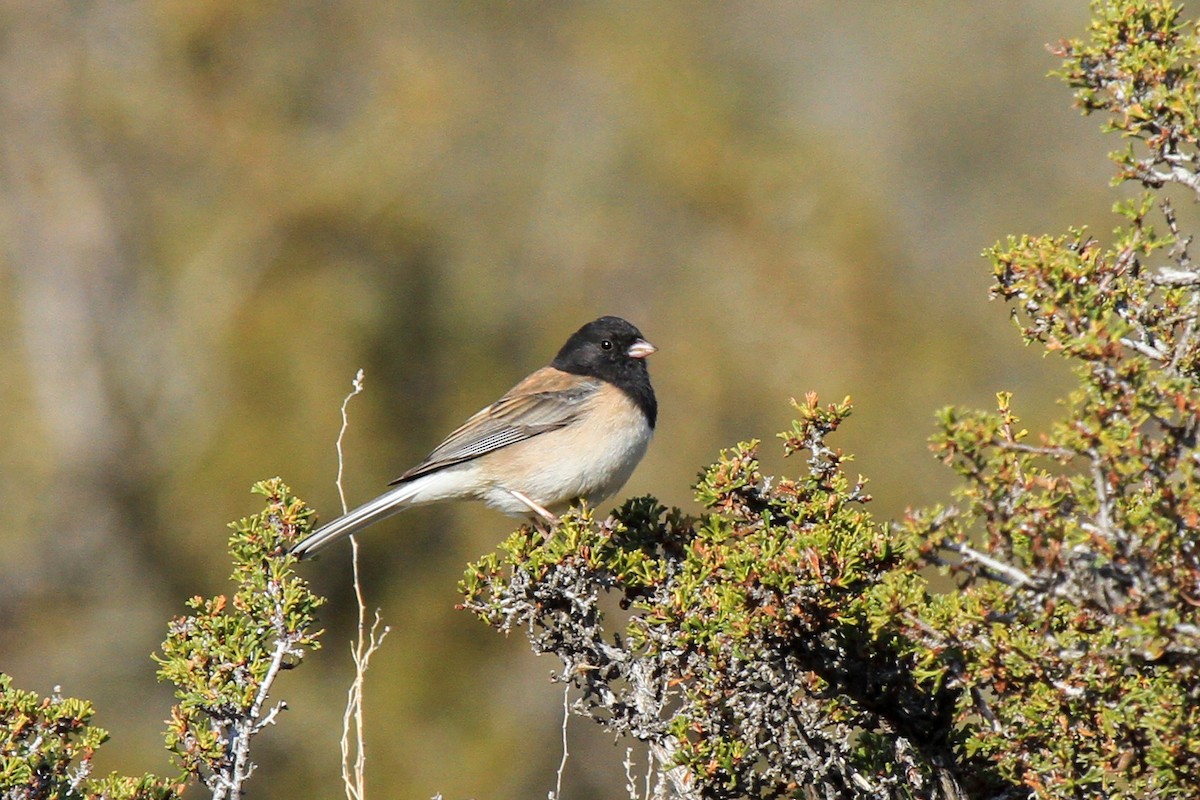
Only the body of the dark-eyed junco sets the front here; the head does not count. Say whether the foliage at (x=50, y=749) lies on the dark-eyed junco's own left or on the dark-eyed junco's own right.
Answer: on the dark-eyed junco's own right

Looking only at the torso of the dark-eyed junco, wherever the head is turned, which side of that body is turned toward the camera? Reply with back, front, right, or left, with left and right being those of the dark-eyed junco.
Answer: right

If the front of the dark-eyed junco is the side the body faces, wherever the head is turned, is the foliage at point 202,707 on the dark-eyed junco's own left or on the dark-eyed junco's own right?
on the dark-eyed junco's own right
